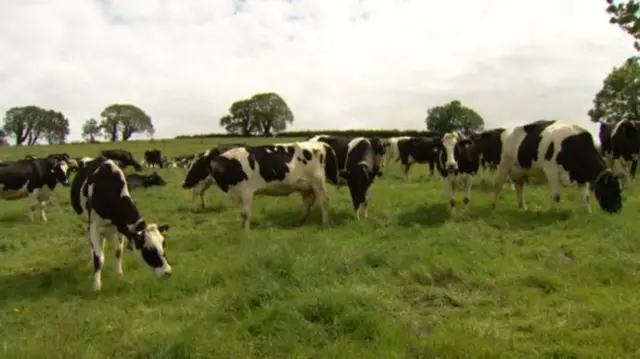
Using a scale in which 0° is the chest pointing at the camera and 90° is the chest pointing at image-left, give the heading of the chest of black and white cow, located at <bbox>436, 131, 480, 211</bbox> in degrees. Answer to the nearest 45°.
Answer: approximately 0°

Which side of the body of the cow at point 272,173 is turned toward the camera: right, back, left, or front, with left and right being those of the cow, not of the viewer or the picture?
left

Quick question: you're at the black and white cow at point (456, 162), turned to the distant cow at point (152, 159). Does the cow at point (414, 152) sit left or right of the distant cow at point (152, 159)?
right

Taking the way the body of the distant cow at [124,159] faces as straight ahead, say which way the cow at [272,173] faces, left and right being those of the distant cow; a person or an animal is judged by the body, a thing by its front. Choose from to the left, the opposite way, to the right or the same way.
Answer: the opposite way

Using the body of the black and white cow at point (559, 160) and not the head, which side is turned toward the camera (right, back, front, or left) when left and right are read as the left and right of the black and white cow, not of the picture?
right

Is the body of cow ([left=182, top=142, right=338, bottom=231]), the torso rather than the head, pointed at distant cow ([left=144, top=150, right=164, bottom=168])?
no

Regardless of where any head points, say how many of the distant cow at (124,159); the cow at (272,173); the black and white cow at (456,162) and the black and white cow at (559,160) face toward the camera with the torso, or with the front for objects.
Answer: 1

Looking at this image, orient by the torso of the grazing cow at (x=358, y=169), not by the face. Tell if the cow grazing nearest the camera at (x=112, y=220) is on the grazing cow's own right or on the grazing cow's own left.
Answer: on the grazing cow's own right

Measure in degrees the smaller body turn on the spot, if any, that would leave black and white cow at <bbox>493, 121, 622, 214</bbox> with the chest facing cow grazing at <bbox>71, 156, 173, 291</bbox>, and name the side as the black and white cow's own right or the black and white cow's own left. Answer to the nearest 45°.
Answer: approximately 135° to the black and white cow's own right

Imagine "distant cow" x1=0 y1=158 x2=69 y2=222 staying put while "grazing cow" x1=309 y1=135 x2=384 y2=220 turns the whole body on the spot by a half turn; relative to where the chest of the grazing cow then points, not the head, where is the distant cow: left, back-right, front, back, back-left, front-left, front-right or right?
front-left

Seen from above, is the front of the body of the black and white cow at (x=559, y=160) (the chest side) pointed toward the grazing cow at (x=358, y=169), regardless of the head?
no

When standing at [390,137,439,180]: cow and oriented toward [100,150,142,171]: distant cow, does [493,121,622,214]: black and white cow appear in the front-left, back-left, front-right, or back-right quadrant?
back-left

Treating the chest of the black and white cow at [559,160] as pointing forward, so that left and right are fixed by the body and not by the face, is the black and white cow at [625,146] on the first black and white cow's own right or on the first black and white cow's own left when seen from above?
on the first black and white cow's own left

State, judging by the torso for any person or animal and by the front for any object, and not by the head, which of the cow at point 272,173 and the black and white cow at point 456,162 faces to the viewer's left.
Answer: the cow

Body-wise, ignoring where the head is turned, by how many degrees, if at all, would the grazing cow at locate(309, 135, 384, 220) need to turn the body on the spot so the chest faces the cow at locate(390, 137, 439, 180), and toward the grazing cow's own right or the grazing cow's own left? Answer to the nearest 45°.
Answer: approximately 135° to the grazing cow's own left

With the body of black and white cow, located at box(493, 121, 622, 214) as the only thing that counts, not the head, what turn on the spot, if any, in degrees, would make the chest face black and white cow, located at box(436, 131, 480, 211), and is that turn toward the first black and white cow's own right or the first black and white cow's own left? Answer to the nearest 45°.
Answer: approximately 180°

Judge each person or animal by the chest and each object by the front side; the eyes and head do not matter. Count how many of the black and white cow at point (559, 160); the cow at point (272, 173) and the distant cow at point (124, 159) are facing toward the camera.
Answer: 0

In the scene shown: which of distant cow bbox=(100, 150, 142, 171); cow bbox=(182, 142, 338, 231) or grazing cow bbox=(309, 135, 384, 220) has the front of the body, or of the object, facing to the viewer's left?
the cow
